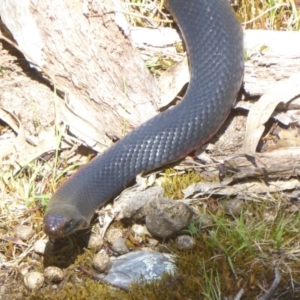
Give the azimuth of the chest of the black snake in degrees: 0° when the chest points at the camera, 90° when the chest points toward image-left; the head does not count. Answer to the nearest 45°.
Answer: approximately 45°

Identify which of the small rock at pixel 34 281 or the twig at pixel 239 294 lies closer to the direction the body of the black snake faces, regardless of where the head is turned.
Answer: the small rock

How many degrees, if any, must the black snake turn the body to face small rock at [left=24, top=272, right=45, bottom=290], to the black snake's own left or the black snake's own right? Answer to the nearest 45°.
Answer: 0° — it already faces it

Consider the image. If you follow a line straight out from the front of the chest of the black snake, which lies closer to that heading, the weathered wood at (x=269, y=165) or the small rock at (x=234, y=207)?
the small rock

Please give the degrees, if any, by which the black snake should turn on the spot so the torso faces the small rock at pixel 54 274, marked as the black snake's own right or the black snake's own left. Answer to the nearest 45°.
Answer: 0° — it already faces it

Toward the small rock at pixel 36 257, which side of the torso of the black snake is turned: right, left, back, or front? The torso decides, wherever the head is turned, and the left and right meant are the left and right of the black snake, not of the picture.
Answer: front

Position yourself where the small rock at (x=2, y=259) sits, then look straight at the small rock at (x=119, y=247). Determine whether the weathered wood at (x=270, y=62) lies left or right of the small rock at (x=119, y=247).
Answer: left
